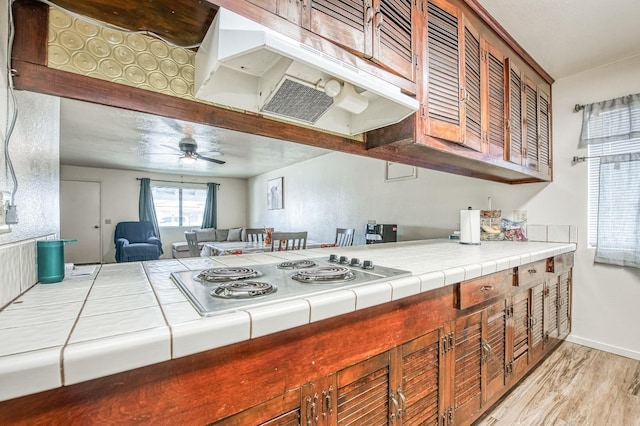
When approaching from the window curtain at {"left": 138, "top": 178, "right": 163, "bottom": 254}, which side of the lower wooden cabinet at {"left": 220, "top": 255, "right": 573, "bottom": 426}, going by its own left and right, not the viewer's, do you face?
back

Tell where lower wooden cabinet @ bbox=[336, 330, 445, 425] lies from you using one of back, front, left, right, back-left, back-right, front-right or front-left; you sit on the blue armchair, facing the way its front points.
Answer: front

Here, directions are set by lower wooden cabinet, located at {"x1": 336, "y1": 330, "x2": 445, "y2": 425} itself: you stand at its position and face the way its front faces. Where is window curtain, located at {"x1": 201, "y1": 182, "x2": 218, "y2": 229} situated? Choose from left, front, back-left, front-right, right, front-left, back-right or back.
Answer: back

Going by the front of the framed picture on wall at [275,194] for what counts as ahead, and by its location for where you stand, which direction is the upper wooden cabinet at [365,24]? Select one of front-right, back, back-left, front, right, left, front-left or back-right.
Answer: front-left

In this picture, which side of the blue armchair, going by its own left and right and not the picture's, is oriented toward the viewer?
front

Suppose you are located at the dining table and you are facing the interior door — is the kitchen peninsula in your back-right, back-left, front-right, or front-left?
back-left

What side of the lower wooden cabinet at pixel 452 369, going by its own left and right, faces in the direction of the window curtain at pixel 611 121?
left

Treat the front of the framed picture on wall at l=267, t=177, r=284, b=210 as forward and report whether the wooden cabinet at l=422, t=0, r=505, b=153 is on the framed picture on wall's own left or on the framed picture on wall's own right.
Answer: on the framed picture on wall's own left

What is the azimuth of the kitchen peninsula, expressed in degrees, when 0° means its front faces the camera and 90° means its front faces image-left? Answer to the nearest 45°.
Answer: approximately 315°

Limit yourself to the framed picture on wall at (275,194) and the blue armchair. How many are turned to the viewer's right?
0

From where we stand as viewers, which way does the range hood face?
facing the viewer and to the right of the viewer
